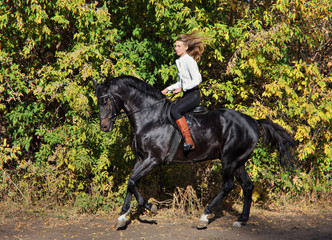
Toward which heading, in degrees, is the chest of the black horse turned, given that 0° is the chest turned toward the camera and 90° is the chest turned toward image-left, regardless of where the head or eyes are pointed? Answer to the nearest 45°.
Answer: approximately 90°
